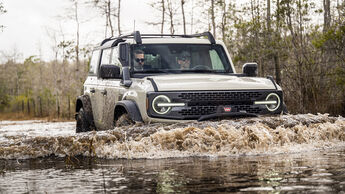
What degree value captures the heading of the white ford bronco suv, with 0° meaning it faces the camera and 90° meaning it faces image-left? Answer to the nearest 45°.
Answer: approximately 315°
